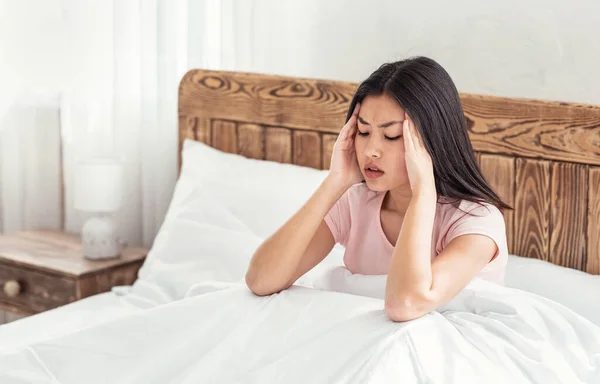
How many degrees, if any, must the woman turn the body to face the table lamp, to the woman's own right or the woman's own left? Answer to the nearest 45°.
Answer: approximately 90° to the woman's own right

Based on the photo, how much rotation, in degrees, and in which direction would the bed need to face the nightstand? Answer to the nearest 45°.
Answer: approximately 90° to its right

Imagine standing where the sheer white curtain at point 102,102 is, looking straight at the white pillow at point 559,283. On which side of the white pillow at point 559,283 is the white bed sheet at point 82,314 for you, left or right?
right

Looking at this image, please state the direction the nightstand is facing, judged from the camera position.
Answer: facing the viewer and to the left of the viewer

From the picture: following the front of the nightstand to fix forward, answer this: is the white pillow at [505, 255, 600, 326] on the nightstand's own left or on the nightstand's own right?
on the nightstand's own left

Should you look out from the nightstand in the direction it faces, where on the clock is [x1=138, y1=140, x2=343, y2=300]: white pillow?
The white pillow is roughly at 9 o'clock from the nightstand.

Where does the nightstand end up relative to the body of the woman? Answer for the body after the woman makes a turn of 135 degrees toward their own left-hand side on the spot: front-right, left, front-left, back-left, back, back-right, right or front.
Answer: back-left

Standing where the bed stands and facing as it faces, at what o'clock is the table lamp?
The table lamp is roughly at 3 o'clock from the bed.

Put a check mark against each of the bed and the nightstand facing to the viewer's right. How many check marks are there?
0
